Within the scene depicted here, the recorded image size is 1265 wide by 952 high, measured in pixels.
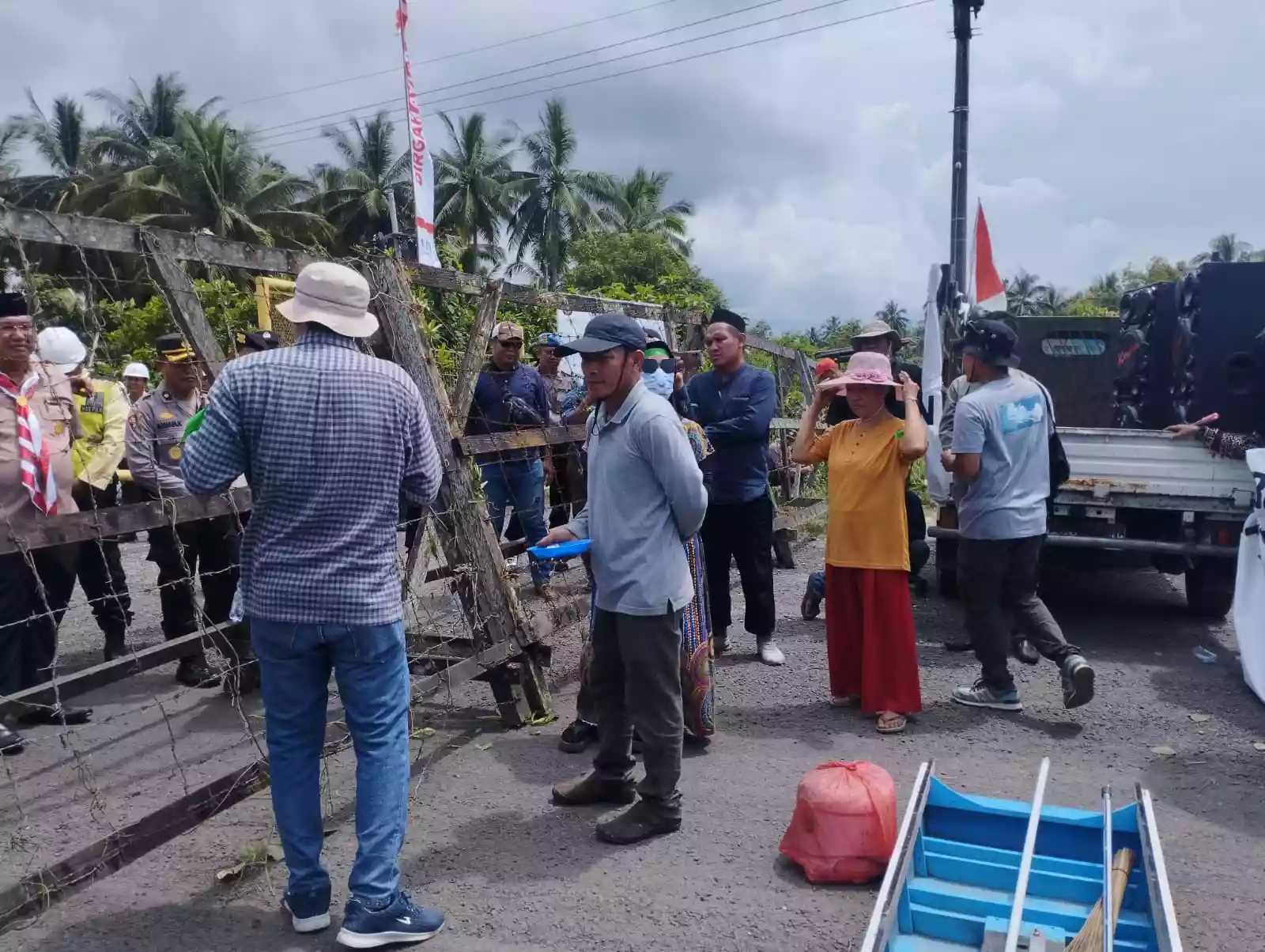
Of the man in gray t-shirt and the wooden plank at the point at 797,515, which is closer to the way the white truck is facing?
the wooden plank

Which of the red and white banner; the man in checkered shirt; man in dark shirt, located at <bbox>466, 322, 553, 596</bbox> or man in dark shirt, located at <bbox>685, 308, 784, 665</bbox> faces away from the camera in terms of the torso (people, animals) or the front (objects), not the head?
the man in checkered shirt

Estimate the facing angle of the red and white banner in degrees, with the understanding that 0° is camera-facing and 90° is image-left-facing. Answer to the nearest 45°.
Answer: approximately 0°

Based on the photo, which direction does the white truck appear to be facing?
away from the camera

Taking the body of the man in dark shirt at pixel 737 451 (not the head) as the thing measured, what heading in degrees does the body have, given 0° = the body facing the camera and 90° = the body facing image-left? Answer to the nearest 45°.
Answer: approximately 45°

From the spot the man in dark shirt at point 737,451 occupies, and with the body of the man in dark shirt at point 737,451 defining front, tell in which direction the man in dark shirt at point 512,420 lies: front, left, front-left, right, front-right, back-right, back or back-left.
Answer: right

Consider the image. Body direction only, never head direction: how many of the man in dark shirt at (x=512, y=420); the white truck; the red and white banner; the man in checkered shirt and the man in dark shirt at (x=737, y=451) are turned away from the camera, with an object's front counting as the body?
2

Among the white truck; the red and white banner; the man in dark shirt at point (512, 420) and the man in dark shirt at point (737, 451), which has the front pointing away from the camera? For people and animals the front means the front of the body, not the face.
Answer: the white truck

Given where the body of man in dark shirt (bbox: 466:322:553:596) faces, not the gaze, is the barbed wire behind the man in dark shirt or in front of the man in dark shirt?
in front

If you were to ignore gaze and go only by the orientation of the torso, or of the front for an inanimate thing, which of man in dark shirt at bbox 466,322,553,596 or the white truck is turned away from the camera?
the white truck

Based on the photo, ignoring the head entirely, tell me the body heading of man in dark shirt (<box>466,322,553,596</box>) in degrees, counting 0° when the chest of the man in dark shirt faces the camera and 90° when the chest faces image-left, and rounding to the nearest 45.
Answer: approximately 0°

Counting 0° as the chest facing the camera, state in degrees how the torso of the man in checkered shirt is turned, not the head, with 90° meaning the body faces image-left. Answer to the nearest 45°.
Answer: approximately 180°
